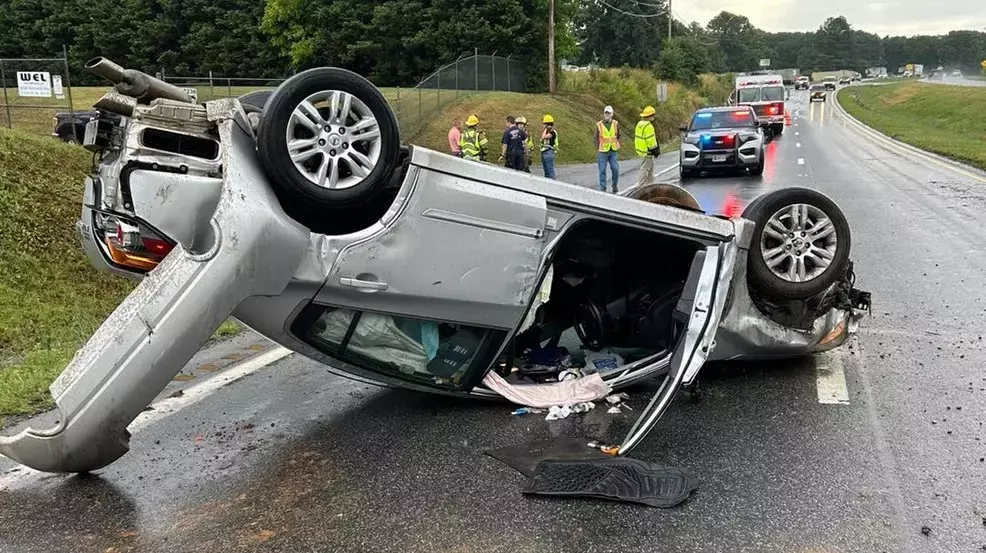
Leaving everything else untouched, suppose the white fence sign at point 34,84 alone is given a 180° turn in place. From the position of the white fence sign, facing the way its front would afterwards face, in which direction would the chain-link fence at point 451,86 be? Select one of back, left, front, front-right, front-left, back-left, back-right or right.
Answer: front-right

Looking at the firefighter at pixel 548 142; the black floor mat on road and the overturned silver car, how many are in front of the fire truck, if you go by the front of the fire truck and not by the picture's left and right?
3

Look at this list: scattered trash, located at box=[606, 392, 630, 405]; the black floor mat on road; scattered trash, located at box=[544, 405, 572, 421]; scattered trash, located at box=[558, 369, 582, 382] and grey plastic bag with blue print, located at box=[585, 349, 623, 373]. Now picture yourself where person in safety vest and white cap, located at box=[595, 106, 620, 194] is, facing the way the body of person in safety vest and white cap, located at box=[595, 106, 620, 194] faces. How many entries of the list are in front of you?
5

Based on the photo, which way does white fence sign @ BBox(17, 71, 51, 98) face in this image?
toward the camera

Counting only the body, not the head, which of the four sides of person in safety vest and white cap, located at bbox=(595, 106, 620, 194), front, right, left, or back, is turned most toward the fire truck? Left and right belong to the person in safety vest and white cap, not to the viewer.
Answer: back

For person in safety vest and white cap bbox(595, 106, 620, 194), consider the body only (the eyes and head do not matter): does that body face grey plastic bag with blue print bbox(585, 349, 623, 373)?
yes

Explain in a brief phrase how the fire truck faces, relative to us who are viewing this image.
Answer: facing the viewer

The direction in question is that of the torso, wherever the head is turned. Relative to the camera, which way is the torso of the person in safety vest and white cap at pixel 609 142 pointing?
toward the camera

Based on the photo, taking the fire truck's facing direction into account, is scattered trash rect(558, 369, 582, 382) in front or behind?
in front

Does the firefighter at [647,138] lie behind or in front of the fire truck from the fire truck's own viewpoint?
in front

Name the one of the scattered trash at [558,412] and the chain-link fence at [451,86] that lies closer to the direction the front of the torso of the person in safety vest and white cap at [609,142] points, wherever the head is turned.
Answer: the scattered trash

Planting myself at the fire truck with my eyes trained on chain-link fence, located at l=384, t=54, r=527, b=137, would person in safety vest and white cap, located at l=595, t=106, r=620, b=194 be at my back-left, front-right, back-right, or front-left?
front-left

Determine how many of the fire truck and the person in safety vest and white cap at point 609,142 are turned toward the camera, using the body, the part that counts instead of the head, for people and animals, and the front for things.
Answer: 2

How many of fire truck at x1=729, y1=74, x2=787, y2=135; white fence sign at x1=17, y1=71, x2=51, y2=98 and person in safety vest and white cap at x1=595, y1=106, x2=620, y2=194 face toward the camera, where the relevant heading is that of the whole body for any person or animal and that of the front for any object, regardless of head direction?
3

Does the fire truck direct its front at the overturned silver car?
yes

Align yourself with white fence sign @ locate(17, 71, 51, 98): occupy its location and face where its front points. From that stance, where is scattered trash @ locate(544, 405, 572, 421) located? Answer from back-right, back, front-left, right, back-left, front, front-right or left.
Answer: front

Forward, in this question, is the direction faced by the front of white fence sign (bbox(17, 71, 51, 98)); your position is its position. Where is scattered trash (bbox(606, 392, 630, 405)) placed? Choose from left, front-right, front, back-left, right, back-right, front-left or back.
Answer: front
